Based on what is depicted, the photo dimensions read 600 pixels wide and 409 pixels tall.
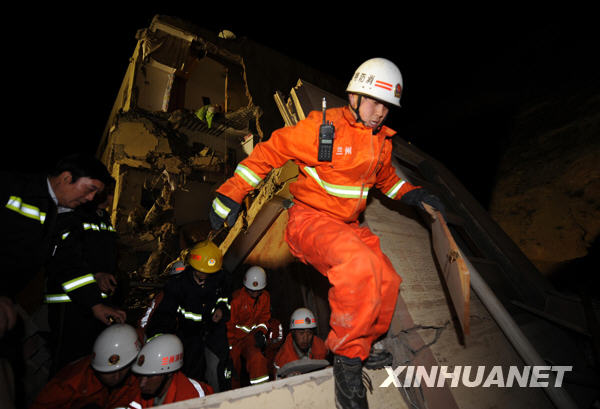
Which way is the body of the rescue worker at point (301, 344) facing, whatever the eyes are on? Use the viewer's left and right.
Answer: facing the viewer and to the right of the viewer

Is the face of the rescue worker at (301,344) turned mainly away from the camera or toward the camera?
toward the camera

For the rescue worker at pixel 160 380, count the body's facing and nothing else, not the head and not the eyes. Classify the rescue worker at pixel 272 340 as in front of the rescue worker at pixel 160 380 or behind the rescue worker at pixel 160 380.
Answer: behind

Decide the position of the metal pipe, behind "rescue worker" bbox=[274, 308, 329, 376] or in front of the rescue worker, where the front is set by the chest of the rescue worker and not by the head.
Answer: in front

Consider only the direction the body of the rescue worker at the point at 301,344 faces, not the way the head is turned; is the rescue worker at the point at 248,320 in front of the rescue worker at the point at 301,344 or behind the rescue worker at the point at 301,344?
behind

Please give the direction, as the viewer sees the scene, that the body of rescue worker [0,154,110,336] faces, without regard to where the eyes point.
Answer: to the viewer's right

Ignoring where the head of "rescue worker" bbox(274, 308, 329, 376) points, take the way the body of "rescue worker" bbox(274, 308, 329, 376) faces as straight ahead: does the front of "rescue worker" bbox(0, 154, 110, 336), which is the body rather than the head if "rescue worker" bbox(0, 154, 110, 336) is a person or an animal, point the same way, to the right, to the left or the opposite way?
to the left

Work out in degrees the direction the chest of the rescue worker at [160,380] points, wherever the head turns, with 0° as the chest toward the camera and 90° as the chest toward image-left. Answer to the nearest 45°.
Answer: approximately 45°

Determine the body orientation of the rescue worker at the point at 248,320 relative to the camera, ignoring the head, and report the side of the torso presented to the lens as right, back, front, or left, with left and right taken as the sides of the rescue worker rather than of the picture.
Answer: front

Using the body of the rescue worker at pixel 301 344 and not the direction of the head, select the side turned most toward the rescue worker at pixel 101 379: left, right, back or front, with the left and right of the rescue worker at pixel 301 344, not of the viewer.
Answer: front
